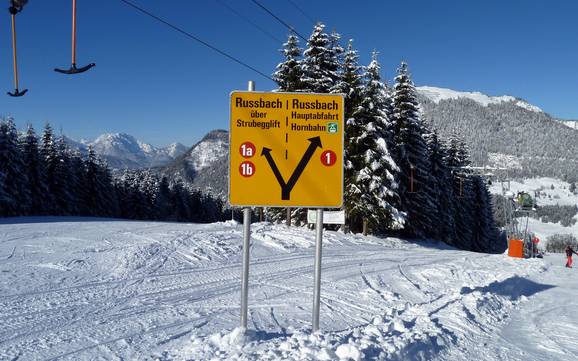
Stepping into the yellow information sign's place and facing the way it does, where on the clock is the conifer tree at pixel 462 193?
The conifer tree is roughly at 7 o'clock from the yellow information sign.

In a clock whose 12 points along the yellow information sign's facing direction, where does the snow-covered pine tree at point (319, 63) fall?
The snow-covered pine tree is roughly at 6 o'clock from the yellow information sign.

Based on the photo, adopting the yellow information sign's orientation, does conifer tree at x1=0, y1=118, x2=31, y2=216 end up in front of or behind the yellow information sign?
behind

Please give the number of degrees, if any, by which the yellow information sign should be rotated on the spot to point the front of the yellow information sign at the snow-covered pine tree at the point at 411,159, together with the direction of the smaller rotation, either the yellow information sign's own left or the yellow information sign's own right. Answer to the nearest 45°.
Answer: approximately 180°

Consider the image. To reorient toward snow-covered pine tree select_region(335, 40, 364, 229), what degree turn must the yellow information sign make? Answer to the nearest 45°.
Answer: approximately 180°

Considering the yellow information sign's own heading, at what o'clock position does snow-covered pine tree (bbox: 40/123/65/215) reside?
The snow-covered pine tree is roughly at 5 o'clock from the yellow information sign.

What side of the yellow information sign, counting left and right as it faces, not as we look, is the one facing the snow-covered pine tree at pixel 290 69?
back

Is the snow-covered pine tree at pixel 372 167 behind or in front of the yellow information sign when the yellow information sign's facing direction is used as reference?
behind

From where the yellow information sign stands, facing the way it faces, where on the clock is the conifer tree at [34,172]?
The conifer tree is roughly at 5 o'clock from the yellow information sign.

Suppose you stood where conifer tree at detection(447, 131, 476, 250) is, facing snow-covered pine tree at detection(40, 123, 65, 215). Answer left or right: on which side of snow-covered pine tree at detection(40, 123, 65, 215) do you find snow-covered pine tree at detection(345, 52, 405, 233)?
left

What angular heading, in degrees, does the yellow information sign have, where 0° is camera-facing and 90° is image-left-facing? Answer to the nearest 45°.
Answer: approximately 0°
